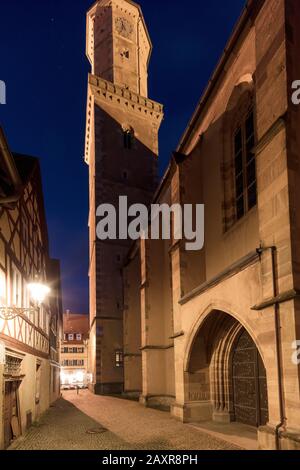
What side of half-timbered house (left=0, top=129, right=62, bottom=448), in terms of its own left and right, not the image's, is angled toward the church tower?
left

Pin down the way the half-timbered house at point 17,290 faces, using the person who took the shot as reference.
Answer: facing to the right of the viewer

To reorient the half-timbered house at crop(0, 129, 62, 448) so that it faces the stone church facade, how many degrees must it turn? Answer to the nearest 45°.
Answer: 0° — it already faces it
